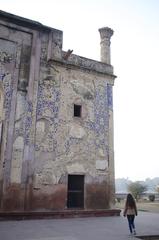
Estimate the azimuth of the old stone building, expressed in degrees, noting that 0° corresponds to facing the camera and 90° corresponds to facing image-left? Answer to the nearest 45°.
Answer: approximately 315°

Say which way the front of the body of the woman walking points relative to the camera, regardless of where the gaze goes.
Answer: away from the camera

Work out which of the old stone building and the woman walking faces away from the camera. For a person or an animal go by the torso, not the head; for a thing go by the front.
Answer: the woman walking

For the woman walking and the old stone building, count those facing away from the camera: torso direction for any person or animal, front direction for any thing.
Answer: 1

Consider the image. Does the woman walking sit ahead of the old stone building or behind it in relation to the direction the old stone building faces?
ahead

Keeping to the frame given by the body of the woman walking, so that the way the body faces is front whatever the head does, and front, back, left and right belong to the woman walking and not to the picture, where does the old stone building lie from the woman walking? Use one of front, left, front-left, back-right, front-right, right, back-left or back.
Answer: front-left
